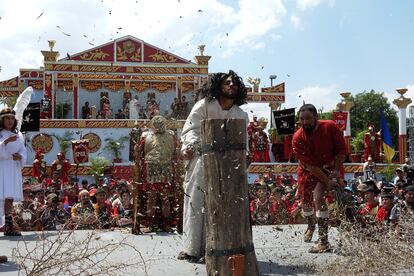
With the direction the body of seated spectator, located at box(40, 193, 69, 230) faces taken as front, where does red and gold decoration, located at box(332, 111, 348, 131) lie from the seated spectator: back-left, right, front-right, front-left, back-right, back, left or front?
back-left

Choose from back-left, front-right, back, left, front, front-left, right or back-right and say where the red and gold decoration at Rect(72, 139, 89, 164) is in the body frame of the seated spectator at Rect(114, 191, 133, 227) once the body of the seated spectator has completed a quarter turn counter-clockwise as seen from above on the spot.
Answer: left

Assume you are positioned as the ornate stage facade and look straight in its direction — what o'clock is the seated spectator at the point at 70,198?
The seated spectator is roughly at 12 o'clock from the ornate stage facade.

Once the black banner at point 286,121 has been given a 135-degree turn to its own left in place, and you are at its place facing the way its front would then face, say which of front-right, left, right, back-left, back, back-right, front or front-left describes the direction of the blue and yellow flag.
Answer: front

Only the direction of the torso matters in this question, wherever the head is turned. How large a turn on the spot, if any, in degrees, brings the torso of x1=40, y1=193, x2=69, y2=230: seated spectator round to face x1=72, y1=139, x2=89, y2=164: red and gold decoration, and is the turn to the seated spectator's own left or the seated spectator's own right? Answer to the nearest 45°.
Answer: approximately 180°

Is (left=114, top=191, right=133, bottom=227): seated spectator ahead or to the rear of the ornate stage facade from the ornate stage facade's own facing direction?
ahead

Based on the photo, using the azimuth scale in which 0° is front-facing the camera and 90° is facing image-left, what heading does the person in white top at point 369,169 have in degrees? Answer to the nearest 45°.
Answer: approximately 0°

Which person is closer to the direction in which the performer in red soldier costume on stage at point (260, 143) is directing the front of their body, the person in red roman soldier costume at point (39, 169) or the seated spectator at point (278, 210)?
the seated spectator

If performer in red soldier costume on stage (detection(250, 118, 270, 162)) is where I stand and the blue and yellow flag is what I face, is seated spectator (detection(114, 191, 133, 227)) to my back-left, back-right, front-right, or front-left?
back-right

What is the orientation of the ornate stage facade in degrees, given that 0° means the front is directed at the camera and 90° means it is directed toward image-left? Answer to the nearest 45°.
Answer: approximately 0°
